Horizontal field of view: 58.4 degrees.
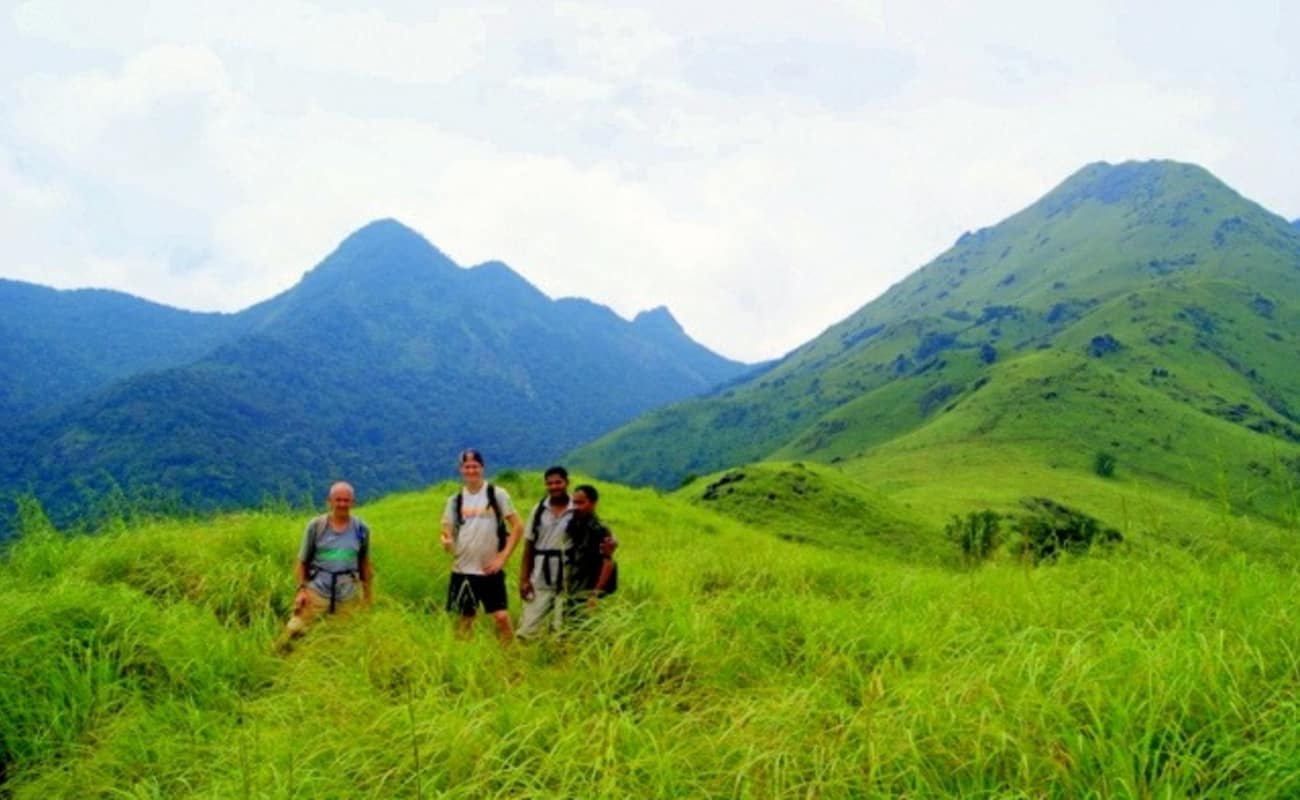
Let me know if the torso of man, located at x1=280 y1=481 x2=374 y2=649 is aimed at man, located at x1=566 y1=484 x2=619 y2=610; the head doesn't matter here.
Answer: no

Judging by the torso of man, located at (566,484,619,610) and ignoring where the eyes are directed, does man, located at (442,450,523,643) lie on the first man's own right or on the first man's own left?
on the first man's own right

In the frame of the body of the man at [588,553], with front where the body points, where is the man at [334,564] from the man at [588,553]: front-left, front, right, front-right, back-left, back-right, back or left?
front-right

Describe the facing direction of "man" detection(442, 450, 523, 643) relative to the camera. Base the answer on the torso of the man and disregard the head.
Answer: toward the camera

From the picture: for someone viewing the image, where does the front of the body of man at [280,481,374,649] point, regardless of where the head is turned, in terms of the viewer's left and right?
facing the viewer

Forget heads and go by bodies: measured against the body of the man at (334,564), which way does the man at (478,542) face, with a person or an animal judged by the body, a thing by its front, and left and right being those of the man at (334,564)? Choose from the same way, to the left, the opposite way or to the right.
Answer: the same way

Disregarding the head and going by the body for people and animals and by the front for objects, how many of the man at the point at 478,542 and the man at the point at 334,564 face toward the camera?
2

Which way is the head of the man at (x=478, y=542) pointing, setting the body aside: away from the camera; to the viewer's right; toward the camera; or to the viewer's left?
toward the camera

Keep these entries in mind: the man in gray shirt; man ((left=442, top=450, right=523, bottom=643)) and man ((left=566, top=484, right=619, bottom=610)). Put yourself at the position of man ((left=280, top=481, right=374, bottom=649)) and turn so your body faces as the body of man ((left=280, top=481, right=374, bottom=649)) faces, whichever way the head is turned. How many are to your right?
0

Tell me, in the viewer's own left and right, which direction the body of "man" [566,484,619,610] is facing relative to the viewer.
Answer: facing the viewer and to the left of the viewer

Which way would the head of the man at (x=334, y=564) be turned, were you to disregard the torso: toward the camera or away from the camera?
toward the camera

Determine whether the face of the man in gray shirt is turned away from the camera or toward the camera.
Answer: toward the camera
